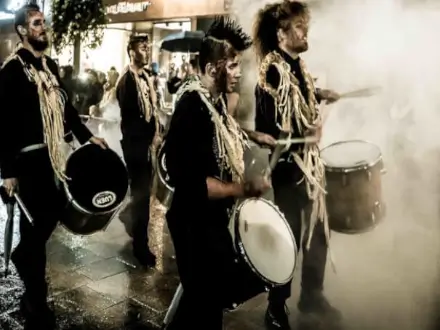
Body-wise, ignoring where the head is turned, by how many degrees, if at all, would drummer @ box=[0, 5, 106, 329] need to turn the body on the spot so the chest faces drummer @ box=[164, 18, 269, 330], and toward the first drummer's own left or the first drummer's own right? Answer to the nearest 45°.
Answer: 0° — they already face them

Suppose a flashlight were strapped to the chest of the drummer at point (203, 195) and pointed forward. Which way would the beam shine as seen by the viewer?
to the viewer's right

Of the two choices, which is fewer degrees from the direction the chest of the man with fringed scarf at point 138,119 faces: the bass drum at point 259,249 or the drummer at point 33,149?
the bass drum

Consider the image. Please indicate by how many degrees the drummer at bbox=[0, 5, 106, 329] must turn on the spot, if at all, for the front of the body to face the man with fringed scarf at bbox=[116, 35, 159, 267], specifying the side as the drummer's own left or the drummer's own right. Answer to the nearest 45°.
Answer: approximately 90° to the drummer's own left

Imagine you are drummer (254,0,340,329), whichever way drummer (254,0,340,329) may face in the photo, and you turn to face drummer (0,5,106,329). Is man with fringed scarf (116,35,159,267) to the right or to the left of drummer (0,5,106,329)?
right

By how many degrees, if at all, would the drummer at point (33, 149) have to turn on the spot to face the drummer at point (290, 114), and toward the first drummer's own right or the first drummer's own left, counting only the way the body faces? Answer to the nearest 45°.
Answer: approximately 45° to the first drummer's own left

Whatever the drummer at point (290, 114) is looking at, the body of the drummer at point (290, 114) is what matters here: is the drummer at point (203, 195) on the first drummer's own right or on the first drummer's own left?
on the first drummer's own right

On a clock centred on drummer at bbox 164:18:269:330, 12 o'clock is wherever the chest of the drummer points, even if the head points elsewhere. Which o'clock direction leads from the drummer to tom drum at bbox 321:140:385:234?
The tom drum is roughly at 11 o'clock from the drummer.

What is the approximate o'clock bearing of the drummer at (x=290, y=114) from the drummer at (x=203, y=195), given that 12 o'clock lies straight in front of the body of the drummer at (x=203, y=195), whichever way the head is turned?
the drummer at (x=290, y=114) is roughly at 10 o'clock from the drummer at (x=203, y=195).

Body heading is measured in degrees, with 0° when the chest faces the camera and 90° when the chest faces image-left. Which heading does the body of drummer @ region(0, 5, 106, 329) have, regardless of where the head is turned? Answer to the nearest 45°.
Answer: approximately 315°
